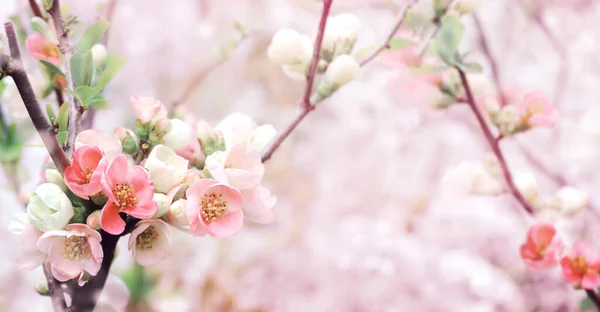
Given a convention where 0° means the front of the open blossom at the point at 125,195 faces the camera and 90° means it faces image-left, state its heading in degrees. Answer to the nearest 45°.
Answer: approximately 0°
